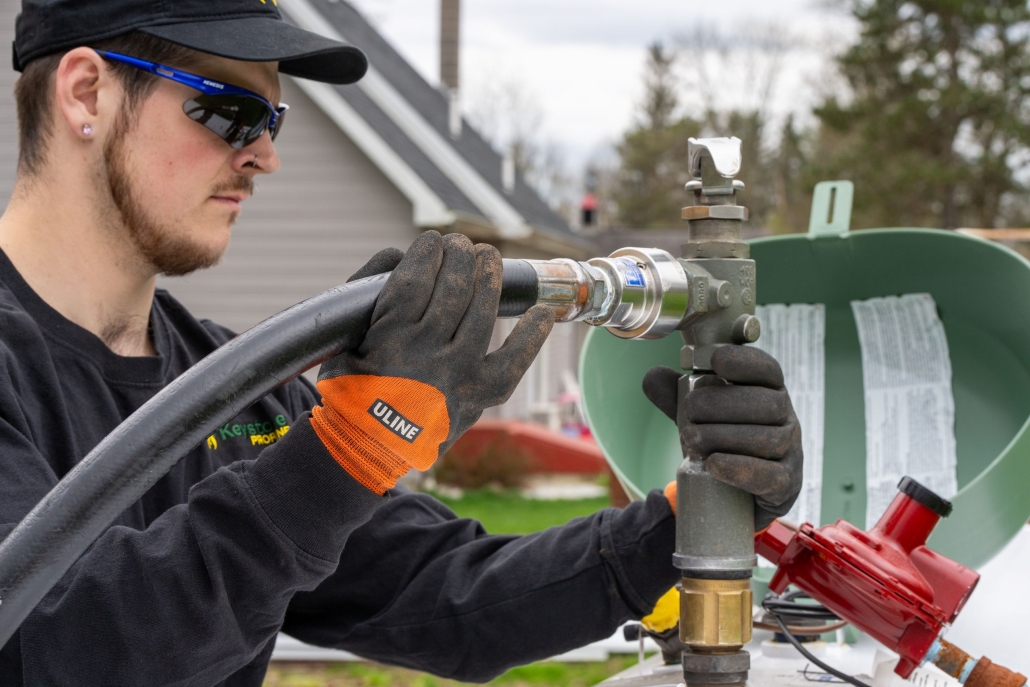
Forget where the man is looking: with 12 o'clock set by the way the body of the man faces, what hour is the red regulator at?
The red regulator is roughly at 11 o'clock from the man.

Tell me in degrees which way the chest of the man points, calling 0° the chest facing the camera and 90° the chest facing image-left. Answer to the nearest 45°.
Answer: approximately 315°

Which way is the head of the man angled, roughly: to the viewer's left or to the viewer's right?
to the viewer's right

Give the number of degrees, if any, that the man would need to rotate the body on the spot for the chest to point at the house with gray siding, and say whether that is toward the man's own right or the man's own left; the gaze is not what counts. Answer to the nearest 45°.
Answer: approximately 135° to the man's own left
